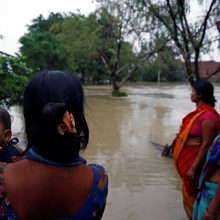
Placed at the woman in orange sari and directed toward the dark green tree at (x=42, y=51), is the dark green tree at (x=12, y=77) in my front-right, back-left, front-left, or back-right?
front-left

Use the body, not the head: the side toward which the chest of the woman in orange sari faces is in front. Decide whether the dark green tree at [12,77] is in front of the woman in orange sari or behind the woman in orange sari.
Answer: in front

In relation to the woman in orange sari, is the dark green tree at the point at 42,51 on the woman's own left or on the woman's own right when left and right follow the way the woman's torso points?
on the woman's own right

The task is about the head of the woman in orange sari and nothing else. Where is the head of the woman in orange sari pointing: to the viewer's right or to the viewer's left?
to the viewer's left

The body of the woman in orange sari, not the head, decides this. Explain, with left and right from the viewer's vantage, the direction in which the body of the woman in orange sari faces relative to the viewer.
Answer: facing to the left of the viewer
